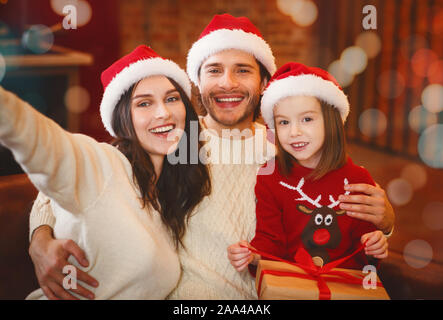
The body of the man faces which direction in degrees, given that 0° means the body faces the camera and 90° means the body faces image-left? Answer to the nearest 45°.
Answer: approximately 0°
